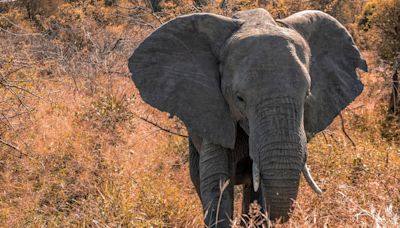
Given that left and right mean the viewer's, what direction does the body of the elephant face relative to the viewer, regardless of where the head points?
facing the viewer
